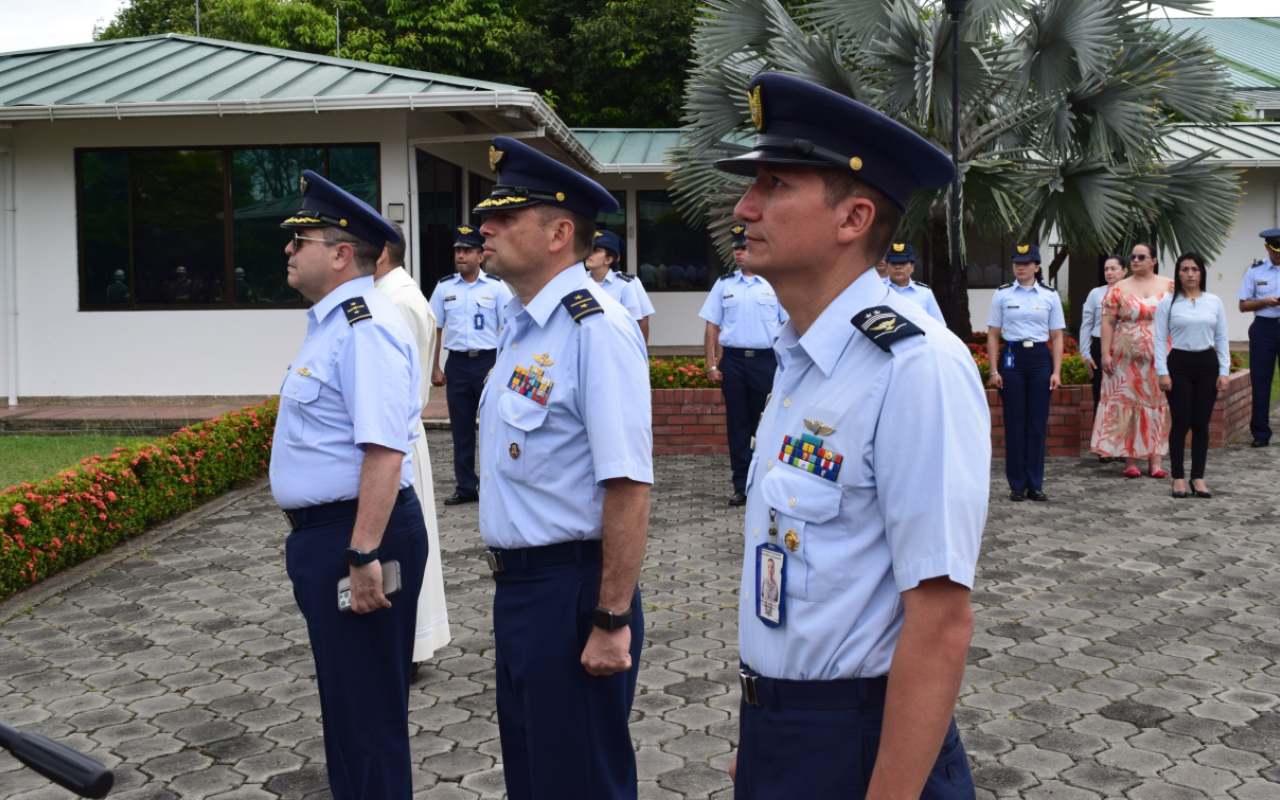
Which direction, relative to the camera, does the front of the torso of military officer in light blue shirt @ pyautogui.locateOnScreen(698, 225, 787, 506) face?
toward the camera

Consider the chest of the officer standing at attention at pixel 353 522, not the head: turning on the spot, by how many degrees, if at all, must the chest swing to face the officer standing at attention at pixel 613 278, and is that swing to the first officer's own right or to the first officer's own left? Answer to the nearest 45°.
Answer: approximately 90° to the first officer's own right

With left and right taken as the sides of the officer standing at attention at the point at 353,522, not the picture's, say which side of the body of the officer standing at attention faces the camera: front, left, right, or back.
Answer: left

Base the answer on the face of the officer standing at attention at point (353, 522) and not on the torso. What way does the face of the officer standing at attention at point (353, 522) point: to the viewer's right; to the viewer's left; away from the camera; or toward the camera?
to the viewer's left

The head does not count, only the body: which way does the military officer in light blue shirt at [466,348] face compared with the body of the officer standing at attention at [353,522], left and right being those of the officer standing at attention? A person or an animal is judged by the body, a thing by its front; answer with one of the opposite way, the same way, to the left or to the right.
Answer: to the left

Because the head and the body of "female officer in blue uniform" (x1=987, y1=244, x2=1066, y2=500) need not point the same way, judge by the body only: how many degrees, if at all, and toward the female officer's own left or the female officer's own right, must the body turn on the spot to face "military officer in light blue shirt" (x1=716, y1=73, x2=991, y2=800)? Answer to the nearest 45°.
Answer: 0° — they already face them

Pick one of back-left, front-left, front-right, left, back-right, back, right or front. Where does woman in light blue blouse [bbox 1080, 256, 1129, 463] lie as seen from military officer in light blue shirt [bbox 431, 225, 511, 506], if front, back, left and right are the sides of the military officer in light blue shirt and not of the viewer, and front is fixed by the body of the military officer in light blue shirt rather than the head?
left

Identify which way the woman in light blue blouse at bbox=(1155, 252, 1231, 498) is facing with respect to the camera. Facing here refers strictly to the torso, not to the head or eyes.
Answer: toward the camera

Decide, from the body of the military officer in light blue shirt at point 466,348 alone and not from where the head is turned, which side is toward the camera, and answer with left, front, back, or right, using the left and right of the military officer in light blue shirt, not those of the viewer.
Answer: front

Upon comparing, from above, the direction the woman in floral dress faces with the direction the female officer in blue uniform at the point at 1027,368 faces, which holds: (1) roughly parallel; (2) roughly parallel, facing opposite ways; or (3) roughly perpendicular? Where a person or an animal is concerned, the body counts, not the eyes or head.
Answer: roughly parallel

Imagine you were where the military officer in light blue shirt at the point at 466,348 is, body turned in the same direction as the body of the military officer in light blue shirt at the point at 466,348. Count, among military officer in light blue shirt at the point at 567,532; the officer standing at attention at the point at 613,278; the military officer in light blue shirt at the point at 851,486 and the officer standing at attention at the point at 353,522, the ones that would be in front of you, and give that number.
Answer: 3

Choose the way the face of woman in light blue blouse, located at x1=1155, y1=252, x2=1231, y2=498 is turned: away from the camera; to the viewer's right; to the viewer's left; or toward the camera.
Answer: toward the camera

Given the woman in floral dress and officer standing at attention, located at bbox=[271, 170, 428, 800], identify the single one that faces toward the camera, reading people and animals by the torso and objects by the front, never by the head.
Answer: the woman in floral dress

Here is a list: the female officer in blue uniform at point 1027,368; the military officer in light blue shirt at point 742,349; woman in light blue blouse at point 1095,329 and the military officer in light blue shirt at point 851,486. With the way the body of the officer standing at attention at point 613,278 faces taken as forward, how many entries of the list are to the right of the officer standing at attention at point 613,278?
0

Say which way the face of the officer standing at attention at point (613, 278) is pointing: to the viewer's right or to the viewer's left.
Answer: to the viewer's left

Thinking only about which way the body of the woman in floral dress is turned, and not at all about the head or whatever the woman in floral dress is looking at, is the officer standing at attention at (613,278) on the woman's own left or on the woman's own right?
on the woman's own right
